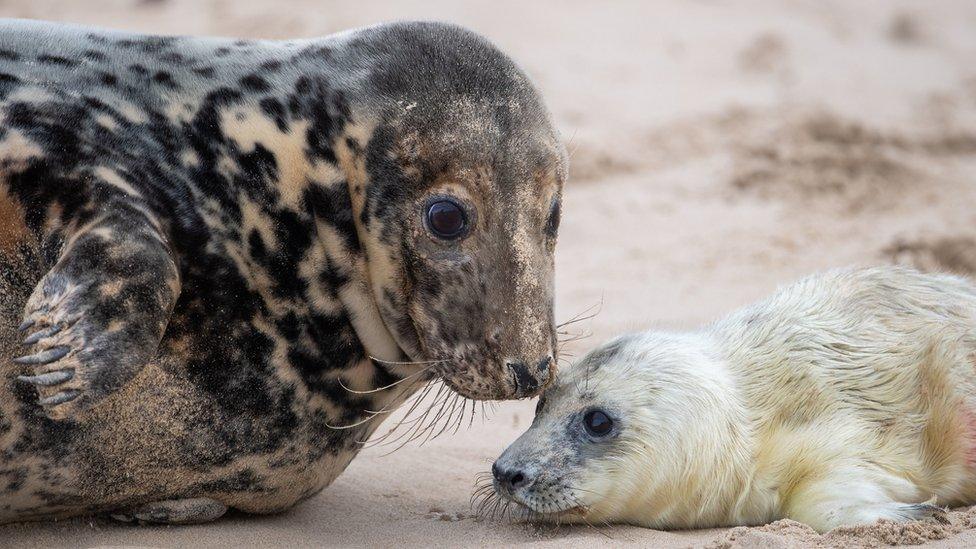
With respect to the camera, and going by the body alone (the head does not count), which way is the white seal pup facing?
to the viewer's left

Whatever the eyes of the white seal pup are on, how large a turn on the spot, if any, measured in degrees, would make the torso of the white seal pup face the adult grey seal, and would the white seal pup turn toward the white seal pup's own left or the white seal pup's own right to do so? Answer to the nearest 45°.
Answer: approximately 45° to the white seal pup's own left

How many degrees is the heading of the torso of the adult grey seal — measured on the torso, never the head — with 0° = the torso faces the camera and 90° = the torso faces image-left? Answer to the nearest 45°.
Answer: approximately 270°

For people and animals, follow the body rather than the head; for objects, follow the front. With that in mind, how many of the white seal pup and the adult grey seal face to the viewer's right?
1

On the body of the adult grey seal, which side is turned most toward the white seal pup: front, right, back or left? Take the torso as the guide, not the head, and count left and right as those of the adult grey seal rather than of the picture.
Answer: front
